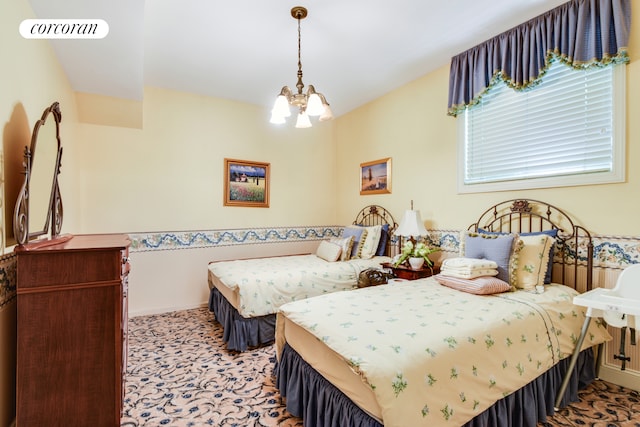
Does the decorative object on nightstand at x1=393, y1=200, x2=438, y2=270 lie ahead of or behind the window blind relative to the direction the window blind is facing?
ahead

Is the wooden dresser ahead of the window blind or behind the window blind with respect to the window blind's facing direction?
ahead

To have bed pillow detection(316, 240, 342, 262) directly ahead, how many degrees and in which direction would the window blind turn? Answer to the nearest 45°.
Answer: approximately 45° to its right

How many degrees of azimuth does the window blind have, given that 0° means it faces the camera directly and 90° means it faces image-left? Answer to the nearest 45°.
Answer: approximately 45°

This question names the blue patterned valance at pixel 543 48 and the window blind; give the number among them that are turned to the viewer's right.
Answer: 0

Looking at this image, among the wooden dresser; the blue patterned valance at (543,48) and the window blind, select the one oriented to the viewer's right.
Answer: the wooden dresser

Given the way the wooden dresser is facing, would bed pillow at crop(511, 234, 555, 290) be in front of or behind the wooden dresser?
in front

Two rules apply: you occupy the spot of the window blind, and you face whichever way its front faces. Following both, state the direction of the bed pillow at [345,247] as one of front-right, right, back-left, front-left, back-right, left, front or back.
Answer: front-right

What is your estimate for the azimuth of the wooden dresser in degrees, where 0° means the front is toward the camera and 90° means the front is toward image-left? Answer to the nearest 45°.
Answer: approximately 270°
